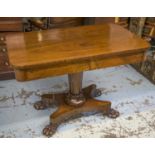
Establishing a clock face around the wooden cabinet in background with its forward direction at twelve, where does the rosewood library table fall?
The rosewood library table is roughly at 11 o'clock from the wooden cabinet in background.

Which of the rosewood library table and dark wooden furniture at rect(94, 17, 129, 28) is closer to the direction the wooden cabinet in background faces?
the rosewood library table

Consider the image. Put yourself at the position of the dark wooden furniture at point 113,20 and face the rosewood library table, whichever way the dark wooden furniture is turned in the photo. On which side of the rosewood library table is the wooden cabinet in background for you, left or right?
right

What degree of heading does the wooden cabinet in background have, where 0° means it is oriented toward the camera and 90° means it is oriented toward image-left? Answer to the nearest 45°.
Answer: approximately 0°

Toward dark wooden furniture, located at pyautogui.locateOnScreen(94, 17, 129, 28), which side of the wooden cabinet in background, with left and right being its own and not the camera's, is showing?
left
